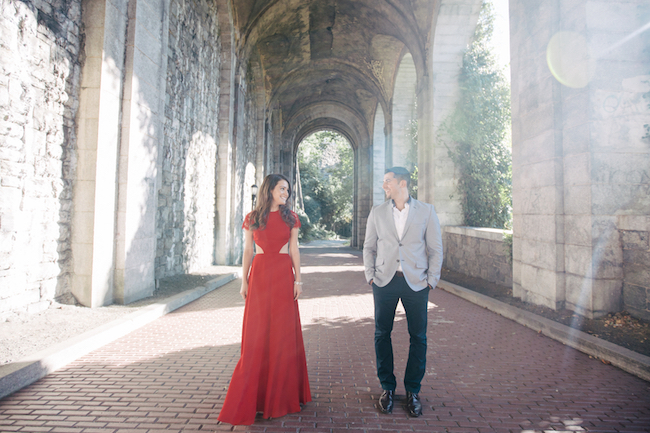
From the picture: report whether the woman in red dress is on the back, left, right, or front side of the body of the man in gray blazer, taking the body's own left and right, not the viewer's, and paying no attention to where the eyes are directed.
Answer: right

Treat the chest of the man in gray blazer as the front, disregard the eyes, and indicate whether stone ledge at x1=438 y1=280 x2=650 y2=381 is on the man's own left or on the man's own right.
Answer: on the man's own left

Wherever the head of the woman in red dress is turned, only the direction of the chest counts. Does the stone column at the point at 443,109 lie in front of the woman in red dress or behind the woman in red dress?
behind

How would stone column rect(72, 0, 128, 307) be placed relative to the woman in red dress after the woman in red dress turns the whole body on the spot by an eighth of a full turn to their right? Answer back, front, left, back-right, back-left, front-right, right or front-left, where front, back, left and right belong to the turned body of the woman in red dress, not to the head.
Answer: right

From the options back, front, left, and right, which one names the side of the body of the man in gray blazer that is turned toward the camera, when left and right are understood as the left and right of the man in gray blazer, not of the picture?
front

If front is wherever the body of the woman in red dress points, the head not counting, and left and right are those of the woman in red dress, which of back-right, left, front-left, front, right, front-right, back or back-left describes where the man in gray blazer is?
left

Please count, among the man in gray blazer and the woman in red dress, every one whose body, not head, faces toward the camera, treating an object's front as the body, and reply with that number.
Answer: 2

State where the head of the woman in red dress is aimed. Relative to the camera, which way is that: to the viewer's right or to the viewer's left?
to the viewer's right

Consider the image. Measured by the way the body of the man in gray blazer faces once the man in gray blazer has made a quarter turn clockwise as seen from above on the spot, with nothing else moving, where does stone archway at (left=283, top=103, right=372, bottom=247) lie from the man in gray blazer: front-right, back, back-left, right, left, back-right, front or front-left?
right

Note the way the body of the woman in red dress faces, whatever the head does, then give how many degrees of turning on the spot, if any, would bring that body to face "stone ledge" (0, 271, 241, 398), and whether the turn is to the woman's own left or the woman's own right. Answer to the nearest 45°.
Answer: approximately 135° to the woman's own right

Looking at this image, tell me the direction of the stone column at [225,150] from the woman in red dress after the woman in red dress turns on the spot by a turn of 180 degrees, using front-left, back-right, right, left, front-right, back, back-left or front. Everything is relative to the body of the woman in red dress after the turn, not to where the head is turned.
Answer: front

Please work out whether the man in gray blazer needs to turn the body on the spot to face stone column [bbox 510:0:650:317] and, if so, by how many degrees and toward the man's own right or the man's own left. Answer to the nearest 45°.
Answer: approximately 135° to the man's own left
